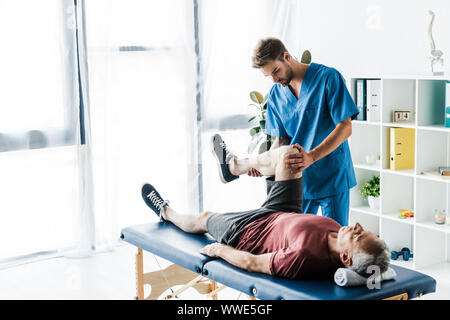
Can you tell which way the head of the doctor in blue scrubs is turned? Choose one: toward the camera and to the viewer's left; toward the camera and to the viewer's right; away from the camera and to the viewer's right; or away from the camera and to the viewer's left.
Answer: toward the camera and to the viewer's left

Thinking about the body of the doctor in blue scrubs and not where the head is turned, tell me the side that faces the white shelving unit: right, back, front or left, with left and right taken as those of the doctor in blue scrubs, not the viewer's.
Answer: back

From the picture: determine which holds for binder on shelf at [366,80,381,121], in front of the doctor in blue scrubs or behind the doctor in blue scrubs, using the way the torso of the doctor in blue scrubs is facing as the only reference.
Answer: behind

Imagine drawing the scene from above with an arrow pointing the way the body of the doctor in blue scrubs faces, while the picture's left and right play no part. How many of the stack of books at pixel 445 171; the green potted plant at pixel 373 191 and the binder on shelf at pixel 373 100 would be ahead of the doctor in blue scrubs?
0

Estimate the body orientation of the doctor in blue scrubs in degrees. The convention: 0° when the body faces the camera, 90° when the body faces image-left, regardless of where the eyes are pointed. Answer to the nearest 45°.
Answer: approximately 45°

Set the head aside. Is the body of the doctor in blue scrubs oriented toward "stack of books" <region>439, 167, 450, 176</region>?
no

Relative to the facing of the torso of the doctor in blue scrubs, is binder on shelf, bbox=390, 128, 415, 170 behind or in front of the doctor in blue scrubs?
behind

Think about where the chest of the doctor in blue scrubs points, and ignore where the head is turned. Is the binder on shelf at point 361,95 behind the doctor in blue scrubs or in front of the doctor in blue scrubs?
behind

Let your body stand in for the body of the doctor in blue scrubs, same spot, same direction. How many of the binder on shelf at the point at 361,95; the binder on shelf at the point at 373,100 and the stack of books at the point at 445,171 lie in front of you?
0

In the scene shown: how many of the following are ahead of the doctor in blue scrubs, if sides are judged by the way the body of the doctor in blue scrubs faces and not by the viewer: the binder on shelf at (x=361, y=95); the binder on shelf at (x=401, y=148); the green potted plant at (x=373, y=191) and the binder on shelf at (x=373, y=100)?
0
